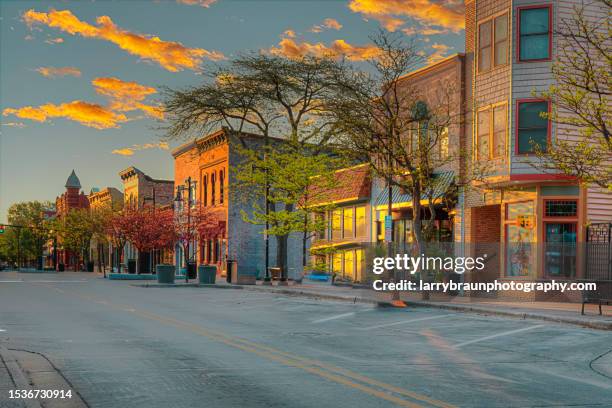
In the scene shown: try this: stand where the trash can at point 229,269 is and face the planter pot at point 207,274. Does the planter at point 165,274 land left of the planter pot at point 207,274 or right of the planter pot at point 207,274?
right

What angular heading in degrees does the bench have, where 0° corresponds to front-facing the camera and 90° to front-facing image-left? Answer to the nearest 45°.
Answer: approximately 45°

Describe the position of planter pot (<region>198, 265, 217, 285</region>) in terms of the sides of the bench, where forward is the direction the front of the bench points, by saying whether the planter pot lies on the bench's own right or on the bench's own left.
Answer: on the bench's own right

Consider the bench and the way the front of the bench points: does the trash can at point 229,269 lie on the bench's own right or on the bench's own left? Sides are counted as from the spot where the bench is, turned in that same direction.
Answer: on the bench's own right

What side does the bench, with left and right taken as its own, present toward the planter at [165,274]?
right
